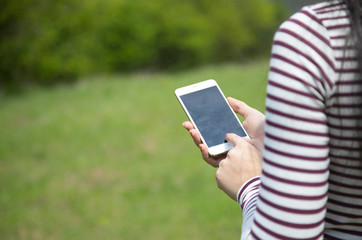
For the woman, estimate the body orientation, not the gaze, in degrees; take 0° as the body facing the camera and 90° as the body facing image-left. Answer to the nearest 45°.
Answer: approximately 135°
